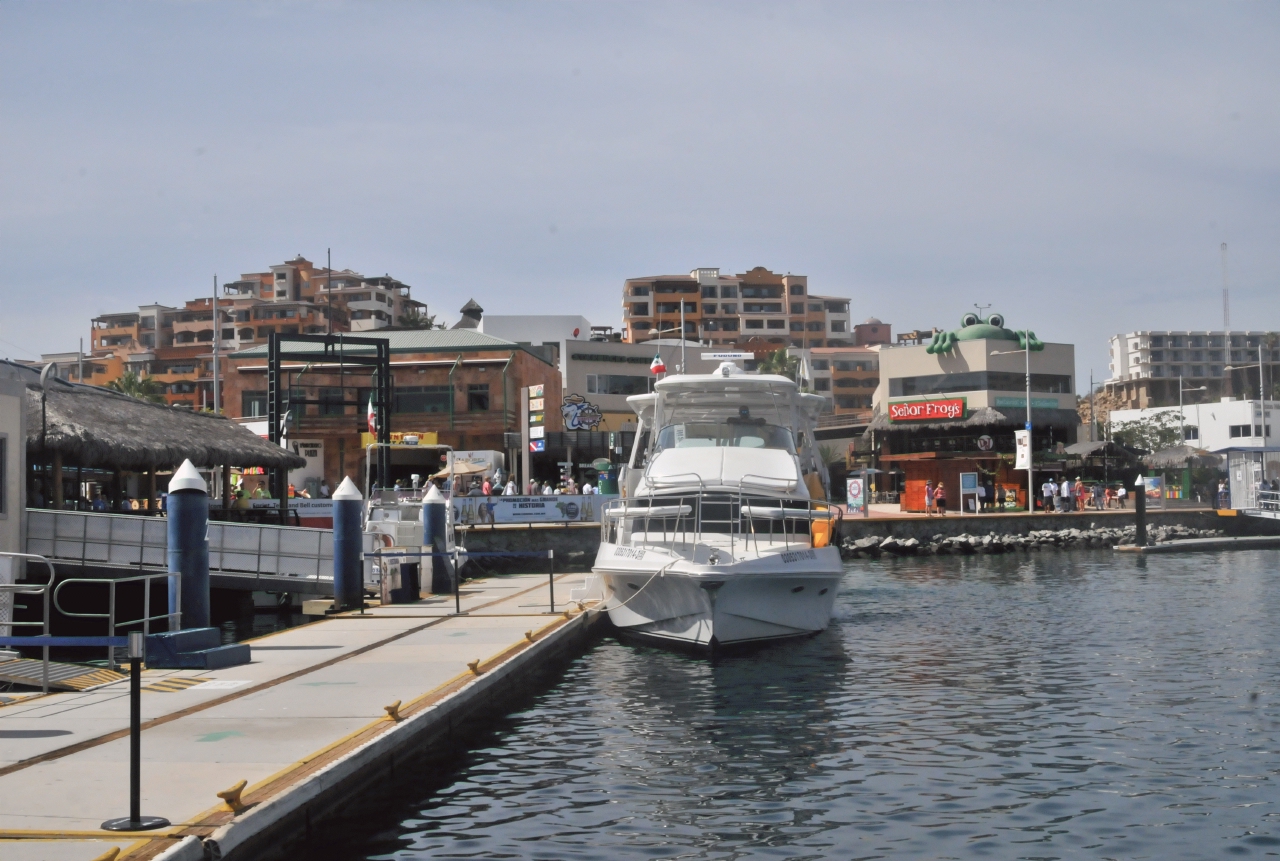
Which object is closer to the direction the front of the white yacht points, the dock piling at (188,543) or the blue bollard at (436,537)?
the dock piling

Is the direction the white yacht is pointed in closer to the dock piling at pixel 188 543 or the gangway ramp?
the dock piling

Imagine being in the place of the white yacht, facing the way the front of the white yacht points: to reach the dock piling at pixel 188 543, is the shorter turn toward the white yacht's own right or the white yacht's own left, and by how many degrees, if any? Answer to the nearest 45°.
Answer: approximately 45° to the white yacht's own right

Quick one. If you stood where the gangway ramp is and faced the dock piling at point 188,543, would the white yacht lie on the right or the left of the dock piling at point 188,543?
left

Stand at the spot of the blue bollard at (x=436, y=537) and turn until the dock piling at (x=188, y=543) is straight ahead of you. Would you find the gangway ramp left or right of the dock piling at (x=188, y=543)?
right

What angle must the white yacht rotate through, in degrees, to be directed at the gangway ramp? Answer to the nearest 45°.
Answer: approximately 90° to its right

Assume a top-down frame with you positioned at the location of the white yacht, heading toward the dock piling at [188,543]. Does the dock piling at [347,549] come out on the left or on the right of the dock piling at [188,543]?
right

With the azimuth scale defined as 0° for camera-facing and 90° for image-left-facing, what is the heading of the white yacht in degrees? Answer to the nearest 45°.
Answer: approximately 0°

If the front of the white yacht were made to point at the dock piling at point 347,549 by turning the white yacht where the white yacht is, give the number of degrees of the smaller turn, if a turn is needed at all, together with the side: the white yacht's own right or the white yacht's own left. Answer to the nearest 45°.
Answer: approximately 90° to the white yacht's own right
